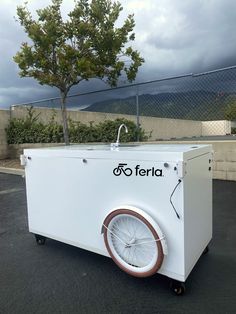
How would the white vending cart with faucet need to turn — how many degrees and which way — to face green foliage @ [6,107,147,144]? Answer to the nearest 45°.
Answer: approximately 135° to its right

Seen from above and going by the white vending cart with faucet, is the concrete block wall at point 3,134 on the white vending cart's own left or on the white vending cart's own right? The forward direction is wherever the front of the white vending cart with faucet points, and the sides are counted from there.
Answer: on the white vending cart's own right

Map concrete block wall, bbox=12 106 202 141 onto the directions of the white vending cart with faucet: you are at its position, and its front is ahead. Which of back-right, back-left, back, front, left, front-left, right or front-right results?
back-right

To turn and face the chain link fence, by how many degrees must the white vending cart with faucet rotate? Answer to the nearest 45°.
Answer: approximately 135° to its right

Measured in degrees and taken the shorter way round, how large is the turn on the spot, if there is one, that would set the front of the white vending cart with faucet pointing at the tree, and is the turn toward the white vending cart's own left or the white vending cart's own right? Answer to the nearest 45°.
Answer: approximately 135° to the white vending cart's own right
